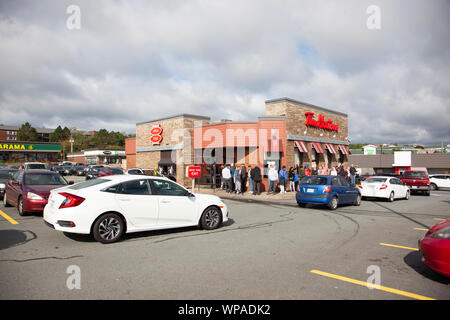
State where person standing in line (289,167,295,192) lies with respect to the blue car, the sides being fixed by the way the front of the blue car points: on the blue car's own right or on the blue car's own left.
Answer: on the blue car's own left

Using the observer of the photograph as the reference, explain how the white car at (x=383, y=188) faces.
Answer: facing away from the viewer and to the right of the viewer

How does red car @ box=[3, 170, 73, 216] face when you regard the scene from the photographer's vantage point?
facing the viewer and to the right of the viewer

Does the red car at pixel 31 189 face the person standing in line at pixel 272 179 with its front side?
no

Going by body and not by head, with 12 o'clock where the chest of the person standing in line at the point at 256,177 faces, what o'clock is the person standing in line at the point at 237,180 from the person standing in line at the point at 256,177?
the person standing in line at the point at 237,180 is roughly at 10 o'clock from the person standing in line at the point at 256,177.

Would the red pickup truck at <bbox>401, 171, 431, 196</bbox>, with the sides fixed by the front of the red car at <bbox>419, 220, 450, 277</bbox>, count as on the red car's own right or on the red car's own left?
on the red car's own right

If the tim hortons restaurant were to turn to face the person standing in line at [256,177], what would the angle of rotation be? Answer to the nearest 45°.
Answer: approximately 45° to its right

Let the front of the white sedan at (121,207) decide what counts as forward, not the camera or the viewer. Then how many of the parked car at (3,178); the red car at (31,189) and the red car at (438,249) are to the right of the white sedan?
1

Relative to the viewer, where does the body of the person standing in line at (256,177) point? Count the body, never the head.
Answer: away from the camera

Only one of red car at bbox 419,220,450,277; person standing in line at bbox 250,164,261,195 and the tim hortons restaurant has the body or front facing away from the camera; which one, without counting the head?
the person standing in line

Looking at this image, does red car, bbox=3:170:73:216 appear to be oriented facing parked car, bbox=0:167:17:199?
no

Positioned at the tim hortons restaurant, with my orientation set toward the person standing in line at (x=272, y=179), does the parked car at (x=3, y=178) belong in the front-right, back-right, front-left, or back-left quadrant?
front-right

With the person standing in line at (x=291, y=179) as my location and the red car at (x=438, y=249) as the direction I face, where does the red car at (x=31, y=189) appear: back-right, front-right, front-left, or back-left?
front-right

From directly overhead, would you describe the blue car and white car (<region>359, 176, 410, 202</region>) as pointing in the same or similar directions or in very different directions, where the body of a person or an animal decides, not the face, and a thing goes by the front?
same or similar directions

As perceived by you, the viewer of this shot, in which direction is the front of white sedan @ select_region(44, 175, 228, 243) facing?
facing away from the viewer and to the right of the viewer

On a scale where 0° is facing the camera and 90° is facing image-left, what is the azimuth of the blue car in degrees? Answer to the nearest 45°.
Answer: approximately 225°
